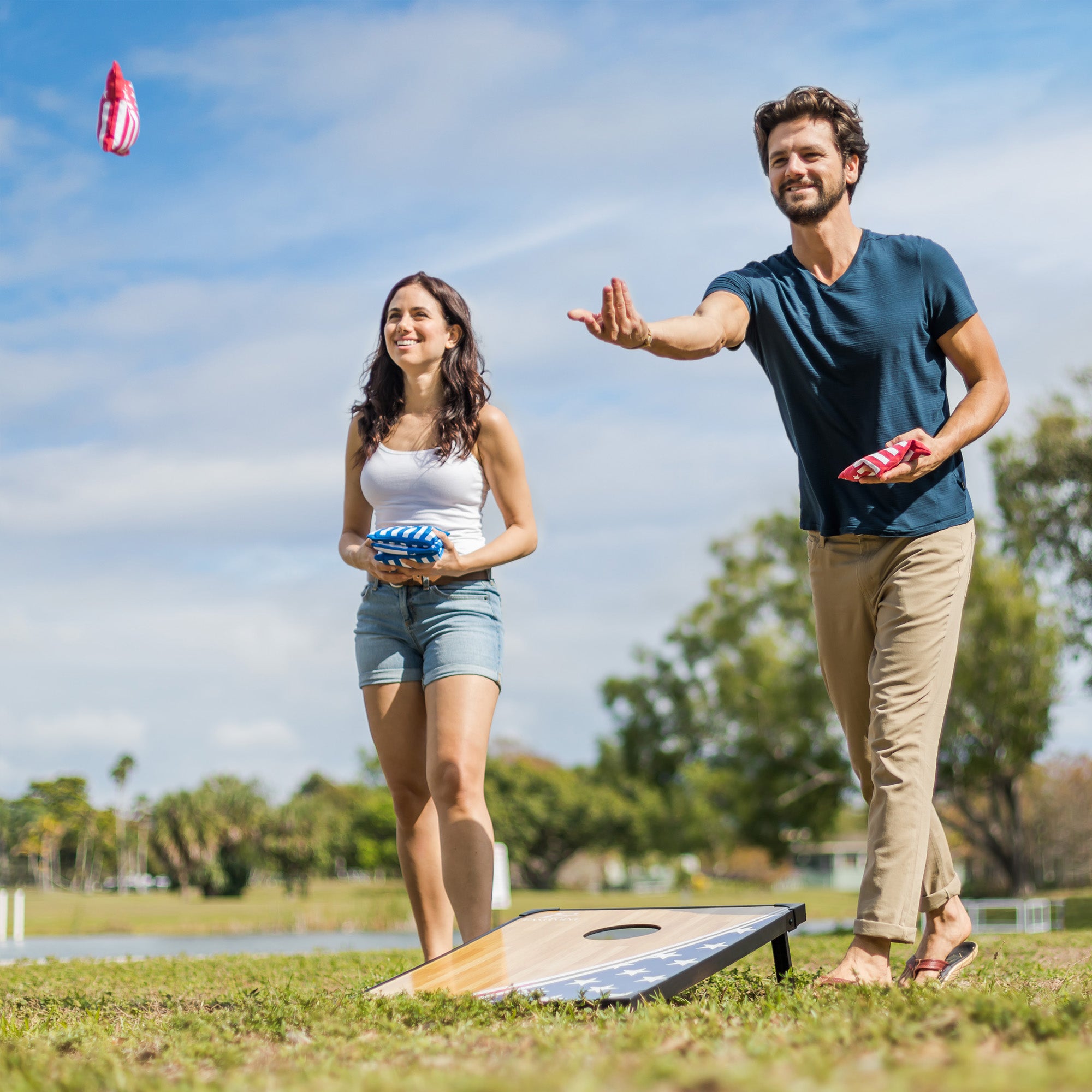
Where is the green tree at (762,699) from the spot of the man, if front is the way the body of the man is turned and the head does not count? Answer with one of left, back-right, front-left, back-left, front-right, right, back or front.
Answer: back-right

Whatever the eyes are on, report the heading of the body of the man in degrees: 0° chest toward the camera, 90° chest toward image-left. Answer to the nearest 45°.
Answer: approximately 45°

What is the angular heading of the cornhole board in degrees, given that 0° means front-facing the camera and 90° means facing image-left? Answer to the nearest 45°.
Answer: approximately 45°

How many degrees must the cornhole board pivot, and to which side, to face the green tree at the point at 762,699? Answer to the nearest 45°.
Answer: approximately 135° to its right

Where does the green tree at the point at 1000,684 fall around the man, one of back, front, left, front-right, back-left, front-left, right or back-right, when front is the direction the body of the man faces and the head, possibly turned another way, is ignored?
back-right
